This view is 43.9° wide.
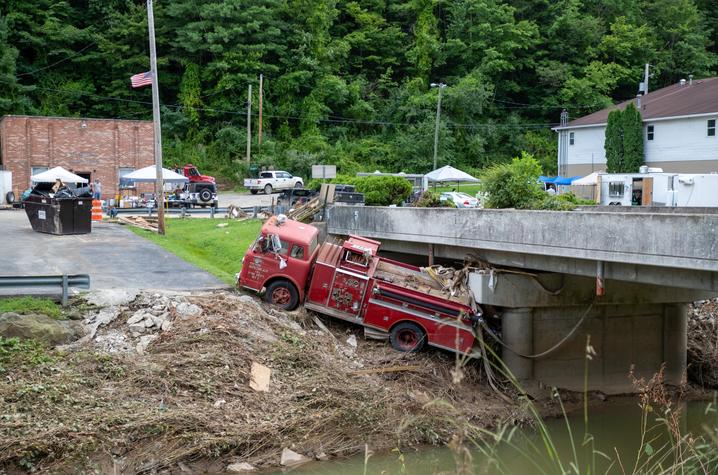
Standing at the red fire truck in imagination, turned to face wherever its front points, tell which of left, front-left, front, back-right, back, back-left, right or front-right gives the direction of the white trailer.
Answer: back-right

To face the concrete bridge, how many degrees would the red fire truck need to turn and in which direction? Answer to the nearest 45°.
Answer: approximately 180°

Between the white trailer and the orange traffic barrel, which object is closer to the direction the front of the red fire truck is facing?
the orange traffic barrel

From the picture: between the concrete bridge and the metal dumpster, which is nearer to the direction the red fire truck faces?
the metal dumpster

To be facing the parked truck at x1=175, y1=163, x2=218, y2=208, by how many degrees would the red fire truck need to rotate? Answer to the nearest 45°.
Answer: approximately 90° to its right

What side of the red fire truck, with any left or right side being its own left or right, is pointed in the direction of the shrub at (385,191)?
right

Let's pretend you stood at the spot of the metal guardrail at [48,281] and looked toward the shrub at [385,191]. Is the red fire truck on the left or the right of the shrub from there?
right

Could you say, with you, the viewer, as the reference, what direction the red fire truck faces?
facing to the left of the viewer

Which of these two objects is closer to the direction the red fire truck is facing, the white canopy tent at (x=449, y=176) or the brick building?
the brick building

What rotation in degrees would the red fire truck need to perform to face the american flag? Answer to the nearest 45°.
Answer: approximately 45° to its right

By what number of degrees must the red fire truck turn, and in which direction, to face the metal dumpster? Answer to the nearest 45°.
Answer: approximately 45° to its right
